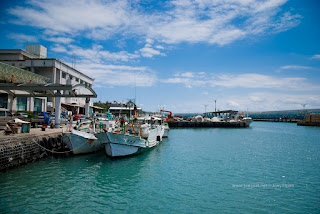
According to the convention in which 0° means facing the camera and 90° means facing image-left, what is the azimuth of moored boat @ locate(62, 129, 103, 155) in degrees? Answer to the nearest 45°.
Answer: approximately 45°

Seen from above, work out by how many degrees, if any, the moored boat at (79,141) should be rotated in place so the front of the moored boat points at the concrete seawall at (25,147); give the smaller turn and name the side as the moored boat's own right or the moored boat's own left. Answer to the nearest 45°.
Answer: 0° — it already faces it

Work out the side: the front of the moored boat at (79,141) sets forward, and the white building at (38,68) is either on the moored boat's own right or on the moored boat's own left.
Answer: on the moored boat's own right

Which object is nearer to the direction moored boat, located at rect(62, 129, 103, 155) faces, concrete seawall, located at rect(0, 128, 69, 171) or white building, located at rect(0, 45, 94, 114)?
the concrete seawall
